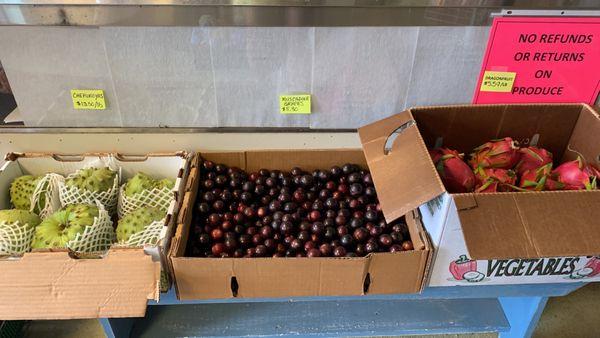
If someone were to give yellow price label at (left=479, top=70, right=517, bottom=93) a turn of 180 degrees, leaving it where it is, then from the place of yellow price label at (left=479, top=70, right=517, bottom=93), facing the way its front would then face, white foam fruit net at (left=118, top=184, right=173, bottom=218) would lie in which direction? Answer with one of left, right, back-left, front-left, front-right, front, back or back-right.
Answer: back-left

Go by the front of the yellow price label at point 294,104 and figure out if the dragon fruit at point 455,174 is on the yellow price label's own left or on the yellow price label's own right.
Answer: on the yellow price label's own left

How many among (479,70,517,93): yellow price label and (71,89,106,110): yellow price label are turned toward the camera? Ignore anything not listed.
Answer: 2

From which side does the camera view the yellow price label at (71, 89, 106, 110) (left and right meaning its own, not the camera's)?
front

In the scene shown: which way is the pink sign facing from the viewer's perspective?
toward the camera

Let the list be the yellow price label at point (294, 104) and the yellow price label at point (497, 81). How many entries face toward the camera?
2

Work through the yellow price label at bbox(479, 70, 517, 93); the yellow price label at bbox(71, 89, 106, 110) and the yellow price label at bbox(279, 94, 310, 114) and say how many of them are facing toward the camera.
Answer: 3

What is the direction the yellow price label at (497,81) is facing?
toward the camera

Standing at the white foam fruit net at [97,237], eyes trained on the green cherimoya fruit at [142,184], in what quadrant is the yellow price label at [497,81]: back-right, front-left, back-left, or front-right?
front-right

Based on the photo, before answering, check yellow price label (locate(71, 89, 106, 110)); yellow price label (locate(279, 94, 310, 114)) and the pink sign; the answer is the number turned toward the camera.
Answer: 3

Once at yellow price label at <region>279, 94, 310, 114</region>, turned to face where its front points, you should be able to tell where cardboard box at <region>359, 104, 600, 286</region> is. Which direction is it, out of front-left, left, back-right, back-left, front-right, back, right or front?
front-left
